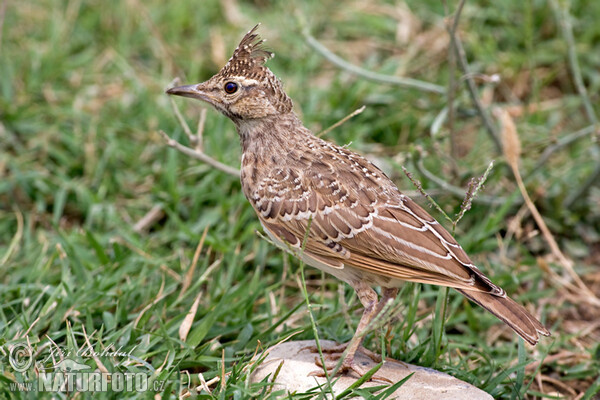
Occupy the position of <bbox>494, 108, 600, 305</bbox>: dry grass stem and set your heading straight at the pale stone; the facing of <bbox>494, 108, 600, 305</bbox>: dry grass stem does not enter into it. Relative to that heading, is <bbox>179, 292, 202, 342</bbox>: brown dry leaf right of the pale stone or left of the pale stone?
right

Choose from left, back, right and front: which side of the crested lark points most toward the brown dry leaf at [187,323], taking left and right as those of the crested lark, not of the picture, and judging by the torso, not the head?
front

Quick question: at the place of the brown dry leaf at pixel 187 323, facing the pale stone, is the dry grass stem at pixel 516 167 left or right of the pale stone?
left

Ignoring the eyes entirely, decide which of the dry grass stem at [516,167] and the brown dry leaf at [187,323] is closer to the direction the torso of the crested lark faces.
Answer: the brown dry leaf

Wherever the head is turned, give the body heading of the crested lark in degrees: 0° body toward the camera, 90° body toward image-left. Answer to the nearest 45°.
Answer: approximately 90°

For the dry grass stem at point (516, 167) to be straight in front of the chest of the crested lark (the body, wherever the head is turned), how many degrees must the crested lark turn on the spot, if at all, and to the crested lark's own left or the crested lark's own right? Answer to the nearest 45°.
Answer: approximately 135° to the crested lark's own right
